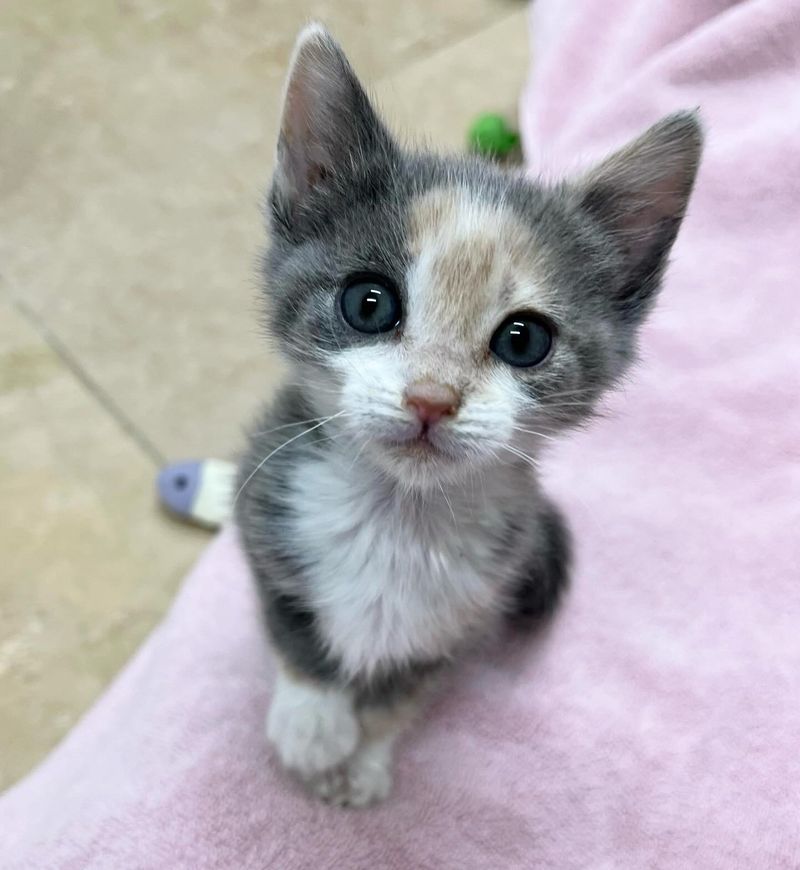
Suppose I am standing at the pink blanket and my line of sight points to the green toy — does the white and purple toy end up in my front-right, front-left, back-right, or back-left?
front-left

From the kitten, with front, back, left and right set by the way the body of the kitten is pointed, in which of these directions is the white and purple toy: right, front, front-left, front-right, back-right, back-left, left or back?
back-right

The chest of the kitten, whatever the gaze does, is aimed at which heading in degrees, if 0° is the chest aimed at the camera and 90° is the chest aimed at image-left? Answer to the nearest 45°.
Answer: approximately 0°

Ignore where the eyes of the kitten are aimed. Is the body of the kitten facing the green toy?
no

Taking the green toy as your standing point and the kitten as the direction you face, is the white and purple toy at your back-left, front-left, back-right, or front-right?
front-right
